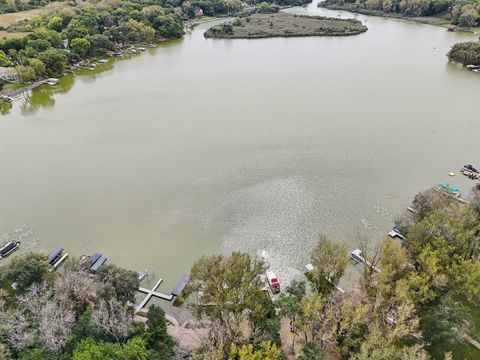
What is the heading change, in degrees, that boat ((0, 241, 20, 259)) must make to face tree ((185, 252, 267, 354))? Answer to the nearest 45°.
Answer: approximately 90° to its right

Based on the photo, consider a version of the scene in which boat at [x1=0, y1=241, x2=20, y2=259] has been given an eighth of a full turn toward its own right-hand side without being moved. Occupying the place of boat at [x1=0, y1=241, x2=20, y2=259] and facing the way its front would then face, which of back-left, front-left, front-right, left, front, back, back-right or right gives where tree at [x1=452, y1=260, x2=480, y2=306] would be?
front-right

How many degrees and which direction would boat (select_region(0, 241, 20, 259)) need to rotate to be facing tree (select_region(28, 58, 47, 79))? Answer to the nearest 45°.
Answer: approximately 45° to its left

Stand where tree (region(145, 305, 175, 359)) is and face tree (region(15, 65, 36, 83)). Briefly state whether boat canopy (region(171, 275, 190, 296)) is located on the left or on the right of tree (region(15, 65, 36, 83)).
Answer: right

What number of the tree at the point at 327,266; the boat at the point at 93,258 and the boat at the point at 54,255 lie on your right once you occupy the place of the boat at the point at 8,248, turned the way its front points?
3

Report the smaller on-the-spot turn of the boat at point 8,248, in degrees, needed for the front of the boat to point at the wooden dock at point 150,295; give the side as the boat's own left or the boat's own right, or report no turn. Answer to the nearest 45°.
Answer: approximately 90° to the boat's own right

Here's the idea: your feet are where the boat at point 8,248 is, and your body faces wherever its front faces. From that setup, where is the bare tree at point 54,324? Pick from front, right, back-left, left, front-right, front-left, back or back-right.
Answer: back-right

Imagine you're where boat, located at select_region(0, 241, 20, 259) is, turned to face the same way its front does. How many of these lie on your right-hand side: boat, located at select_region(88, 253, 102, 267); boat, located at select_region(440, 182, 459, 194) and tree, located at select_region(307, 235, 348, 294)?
3

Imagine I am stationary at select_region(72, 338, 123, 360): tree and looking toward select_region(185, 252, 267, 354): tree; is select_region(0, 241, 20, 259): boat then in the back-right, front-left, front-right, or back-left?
back-left

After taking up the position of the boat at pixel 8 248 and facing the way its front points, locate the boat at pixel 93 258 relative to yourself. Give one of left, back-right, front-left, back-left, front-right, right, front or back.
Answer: right

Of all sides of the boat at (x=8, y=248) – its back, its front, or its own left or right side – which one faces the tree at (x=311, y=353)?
right

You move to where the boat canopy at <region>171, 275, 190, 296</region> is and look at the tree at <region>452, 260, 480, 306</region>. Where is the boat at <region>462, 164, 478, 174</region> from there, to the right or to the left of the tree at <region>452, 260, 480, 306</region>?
left

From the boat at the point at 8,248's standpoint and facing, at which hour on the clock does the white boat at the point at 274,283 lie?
The white boat is roughly at 3 o'clock from the boat.

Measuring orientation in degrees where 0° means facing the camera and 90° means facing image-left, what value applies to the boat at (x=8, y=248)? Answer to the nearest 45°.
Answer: approximately 225°

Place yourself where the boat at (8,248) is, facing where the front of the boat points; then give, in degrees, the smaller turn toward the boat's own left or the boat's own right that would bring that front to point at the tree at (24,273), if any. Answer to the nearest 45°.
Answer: approximately 135° to the boat's own right

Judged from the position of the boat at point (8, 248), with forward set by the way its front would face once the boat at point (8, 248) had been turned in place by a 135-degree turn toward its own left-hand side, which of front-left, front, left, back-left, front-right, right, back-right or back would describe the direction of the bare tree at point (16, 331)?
left
